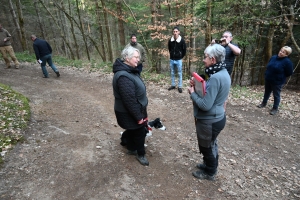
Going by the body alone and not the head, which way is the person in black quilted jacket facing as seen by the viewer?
to the viewer's right

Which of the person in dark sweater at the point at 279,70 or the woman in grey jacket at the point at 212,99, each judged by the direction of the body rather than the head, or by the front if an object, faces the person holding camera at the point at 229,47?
the person in dark sweater

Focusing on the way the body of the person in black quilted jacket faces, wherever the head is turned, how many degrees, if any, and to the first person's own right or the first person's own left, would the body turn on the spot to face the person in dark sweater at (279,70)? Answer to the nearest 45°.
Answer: approximately 45° to the first person's own left

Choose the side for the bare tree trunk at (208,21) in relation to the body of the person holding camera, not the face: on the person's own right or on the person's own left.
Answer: on the person's own right

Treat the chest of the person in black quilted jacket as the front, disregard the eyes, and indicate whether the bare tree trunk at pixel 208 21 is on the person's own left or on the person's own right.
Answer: on the person's own left

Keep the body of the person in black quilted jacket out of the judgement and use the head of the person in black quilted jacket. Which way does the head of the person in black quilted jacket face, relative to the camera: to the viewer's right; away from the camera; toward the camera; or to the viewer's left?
to the viewer's right

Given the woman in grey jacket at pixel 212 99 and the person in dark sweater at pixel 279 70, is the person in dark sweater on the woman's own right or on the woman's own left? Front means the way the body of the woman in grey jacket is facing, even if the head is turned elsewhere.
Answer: on the woman's own right

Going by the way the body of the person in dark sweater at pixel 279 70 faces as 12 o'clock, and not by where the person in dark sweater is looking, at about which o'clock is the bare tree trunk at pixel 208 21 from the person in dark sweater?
The bare tree trunk is roughly at 3 o'clock from the person in dark sweater.

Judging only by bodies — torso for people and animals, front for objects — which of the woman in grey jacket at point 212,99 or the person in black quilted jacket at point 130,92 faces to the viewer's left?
the woman in grey jacket

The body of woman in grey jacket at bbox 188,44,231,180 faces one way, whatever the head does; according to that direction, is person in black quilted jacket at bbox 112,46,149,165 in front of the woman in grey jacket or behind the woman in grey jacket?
in front

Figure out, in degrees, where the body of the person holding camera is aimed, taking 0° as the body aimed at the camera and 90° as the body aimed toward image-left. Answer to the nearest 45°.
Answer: approximately 45°

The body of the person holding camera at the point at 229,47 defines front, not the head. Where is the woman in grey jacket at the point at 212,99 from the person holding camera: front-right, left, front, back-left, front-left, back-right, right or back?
front-left

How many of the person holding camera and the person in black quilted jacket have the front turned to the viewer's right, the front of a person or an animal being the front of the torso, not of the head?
1

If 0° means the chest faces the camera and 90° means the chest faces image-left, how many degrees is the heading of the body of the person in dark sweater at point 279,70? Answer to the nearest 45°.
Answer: approximately 45°

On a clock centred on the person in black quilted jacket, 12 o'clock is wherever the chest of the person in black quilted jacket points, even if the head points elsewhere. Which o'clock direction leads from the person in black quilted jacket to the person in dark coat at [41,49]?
The person in dark coat is roughly at 8 o'clock from the person in black quilted jacket.
